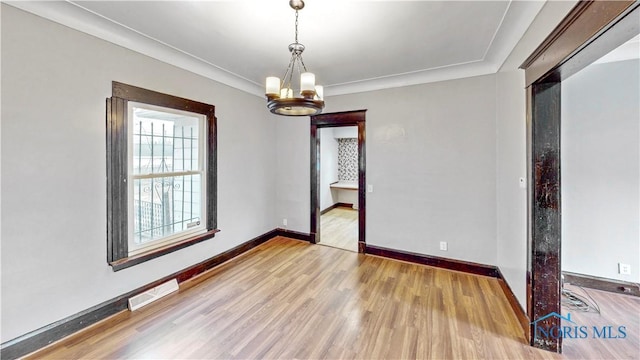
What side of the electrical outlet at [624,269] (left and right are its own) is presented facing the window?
right

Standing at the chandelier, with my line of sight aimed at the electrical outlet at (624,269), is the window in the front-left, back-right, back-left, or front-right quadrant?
back-left

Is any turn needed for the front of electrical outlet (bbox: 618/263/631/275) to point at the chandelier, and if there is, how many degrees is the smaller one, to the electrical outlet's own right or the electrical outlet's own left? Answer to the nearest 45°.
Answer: approximately 90° to the electrical outlet's own right

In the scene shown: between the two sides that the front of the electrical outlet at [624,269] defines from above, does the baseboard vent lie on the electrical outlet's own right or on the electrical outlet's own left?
on the electrical outlet's own right

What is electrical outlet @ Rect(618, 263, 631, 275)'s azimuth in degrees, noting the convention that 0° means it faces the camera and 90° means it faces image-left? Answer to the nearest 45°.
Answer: approximately 315°
